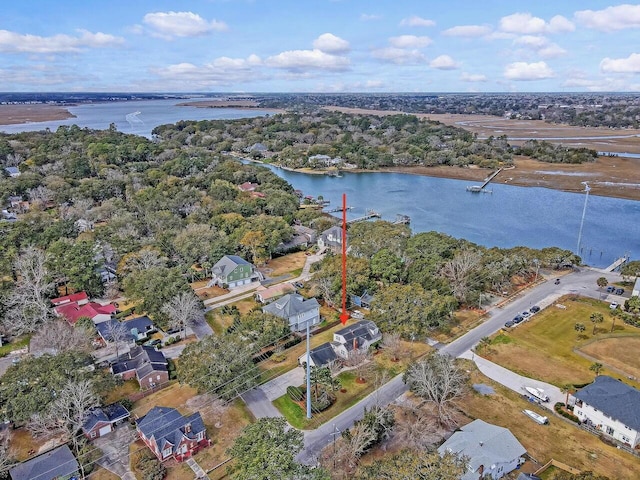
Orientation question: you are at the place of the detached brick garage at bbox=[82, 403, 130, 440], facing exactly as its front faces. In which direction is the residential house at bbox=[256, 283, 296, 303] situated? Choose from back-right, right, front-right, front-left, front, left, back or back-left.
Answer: left

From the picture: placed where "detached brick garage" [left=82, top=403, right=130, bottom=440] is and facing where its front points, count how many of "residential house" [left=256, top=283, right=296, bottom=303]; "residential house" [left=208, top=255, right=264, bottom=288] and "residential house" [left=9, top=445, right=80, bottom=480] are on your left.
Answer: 2

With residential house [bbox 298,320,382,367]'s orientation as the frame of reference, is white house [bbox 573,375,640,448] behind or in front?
in front

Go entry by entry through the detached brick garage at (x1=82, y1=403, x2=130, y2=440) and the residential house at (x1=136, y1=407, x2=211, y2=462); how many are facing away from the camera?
0

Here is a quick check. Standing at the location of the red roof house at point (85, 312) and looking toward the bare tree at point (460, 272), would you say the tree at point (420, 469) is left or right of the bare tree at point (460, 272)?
right

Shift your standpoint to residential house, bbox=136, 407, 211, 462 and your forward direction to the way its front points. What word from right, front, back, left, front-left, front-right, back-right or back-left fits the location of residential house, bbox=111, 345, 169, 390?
back-left

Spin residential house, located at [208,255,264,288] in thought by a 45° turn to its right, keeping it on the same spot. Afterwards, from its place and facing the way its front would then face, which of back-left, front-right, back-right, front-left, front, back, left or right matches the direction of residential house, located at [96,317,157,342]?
front-right

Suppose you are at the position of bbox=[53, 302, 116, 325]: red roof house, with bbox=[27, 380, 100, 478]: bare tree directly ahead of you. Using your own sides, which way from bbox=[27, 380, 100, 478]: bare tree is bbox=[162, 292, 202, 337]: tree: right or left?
left

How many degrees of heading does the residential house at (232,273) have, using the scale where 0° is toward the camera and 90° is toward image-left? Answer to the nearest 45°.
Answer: approximately 315°

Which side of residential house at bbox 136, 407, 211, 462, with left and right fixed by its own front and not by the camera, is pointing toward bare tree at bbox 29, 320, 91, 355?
back

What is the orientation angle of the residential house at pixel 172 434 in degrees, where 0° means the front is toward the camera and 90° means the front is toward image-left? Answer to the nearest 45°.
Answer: approximately 315°
